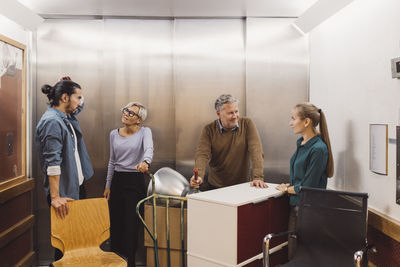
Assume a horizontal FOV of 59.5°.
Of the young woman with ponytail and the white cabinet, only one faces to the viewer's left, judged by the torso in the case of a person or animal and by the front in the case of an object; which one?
the young woman with ponytail

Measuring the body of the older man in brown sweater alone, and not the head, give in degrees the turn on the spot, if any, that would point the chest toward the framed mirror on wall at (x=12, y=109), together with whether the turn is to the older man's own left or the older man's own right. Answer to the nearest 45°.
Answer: approximately 90° to the older man's own right

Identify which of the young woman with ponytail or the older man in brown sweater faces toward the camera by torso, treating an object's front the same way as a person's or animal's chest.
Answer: the older man in brown sweater

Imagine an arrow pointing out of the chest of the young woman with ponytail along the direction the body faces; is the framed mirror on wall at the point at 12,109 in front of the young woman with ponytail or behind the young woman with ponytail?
in front

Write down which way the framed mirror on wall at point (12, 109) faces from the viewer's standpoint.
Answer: facing the viewer and to the right of the viewer

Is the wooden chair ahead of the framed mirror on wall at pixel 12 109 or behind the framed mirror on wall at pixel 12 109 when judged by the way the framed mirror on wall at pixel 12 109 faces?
ahead

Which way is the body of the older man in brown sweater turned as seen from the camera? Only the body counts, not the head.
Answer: toward the camera

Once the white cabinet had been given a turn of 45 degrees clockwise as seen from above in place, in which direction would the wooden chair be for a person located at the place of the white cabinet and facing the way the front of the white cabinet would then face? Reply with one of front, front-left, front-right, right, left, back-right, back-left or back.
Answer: right

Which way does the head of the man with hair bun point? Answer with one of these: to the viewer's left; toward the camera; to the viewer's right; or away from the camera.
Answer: to the viewer's right

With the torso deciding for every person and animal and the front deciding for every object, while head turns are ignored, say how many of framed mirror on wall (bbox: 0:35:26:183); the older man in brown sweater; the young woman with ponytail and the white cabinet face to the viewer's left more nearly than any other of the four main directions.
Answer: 1

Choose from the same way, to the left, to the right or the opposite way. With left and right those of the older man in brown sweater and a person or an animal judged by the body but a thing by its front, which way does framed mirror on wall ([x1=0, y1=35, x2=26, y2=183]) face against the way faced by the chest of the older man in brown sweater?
to the left

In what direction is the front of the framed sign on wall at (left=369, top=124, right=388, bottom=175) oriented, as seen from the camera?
facing the viewer and to the left of the viewer

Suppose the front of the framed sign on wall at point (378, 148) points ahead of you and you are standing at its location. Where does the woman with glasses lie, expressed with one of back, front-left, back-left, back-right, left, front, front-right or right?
front-right

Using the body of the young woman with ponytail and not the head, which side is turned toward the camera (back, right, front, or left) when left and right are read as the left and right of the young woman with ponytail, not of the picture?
left
